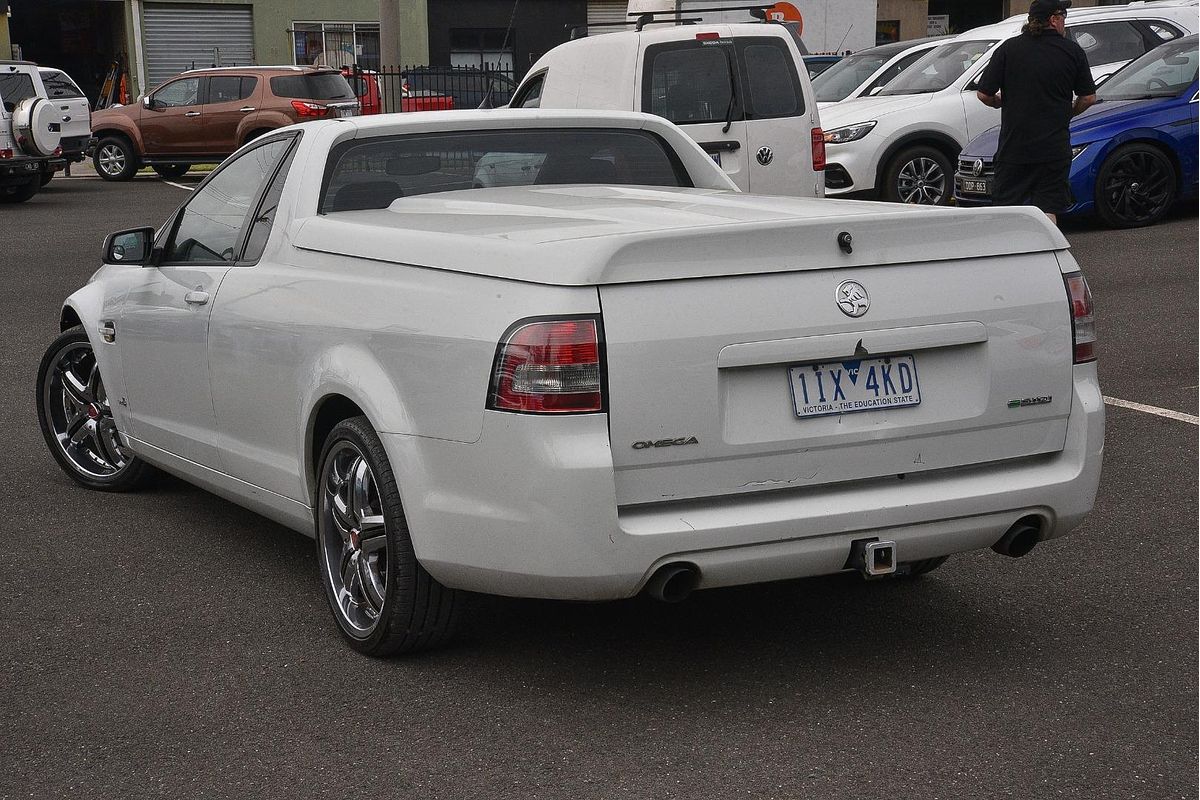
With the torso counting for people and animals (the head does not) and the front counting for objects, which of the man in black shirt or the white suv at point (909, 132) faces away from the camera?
the man in black shirt

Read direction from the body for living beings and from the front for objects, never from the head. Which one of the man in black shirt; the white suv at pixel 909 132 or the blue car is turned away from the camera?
the man in black shirt

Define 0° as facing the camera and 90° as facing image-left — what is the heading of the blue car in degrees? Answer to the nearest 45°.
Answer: approximately 45°

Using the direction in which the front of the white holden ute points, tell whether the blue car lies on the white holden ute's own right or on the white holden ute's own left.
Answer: on the white holden ute's own right

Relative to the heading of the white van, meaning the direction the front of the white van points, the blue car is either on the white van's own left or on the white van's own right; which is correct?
on the white van's own right

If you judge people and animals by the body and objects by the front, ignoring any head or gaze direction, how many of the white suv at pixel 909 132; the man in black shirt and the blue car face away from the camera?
1

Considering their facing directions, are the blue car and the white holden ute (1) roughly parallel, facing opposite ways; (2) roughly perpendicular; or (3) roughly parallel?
roughly perpendicular

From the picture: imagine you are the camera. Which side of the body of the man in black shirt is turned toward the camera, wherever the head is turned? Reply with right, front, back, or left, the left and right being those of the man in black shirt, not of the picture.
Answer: back

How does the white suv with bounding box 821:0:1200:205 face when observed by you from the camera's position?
facing the viewer and to the left of the viewer

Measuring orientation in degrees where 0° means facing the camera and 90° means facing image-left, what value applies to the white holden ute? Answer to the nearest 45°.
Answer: approximately 135°

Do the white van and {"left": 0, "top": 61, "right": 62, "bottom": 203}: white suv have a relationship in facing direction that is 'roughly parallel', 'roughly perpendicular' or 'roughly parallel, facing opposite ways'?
roughly parallel

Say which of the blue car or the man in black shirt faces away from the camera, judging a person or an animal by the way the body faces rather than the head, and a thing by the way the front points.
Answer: the man in black shirt

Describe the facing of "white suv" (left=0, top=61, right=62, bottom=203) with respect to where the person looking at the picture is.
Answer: facing away from the viewer and to the left of the viewer

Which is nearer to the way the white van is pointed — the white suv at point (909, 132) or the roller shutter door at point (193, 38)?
the roller shutter door
